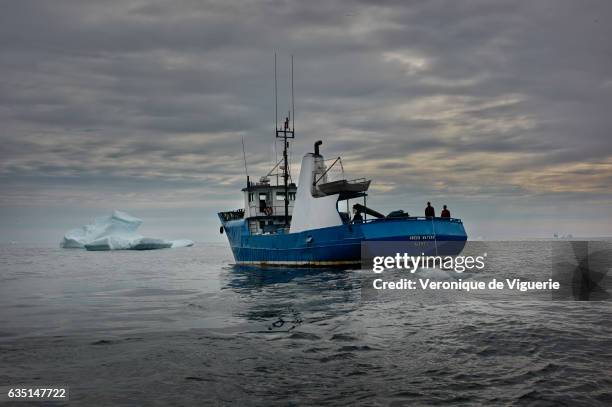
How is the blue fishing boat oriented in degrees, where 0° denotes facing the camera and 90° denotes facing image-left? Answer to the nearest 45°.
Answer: approximately 135°
